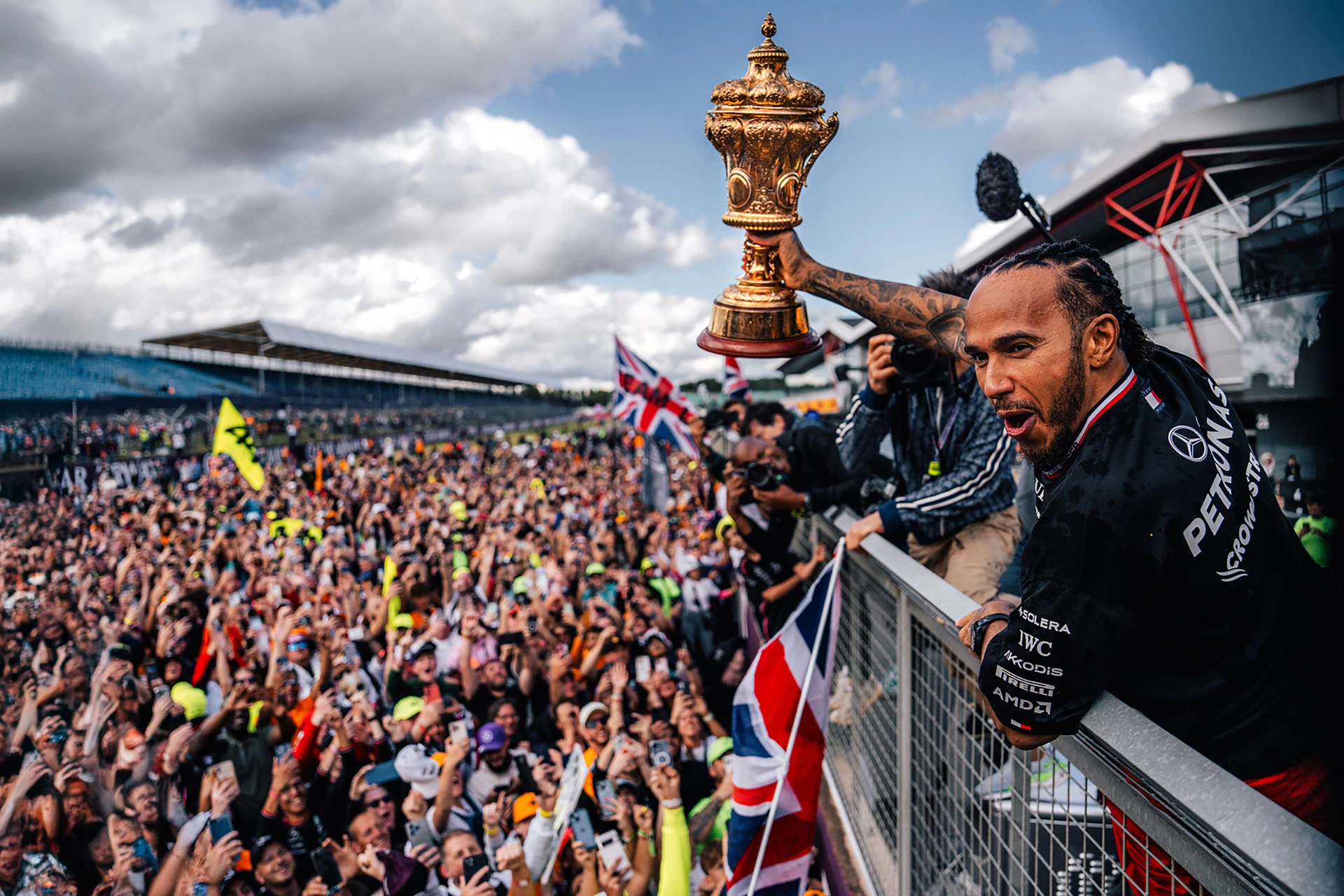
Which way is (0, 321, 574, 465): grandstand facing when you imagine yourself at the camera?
facing the viewer and to the right of the viewer

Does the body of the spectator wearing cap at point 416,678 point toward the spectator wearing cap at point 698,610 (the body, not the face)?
no

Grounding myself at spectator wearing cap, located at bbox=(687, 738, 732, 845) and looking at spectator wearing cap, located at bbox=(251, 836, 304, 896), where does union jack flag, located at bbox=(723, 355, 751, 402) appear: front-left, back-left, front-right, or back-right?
back-right

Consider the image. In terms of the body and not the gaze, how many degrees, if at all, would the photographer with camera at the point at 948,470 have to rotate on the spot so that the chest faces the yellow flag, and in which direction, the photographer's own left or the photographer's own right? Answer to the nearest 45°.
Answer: approximately 90° to the photographer's own right

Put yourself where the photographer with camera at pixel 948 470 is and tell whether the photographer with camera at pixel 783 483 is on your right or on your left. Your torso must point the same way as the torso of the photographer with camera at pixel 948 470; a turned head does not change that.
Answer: on your right

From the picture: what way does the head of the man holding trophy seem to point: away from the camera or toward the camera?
toward the camera

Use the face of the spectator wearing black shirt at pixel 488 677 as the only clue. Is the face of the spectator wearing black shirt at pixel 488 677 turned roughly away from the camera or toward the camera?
toward the camera

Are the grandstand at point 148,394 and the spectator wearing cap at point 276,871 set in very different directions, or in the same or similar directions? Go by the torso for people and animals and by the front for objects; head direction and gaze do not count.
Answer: same or similar directions

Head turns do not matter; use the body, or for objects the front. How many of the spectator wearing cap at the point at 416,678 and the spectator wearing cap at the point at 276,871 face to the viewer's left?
0

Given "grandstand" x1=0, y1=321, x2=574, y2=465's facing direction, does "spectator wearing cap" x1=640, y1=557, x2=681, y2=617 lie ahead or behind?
ahead

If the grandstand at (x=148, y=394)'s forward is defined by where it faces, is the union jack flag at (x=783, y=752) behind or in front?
in front

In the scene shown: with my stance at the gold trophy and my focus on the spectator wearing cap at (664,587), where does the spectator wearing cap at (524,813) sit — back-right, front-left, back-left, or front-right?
front-left

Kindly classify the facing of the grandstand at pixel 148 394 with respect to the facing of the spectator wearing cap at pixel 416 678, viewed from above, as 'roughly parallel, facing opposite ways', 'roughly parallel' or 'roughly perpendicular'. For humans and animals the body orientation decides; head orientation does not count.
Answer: roughly parallel
